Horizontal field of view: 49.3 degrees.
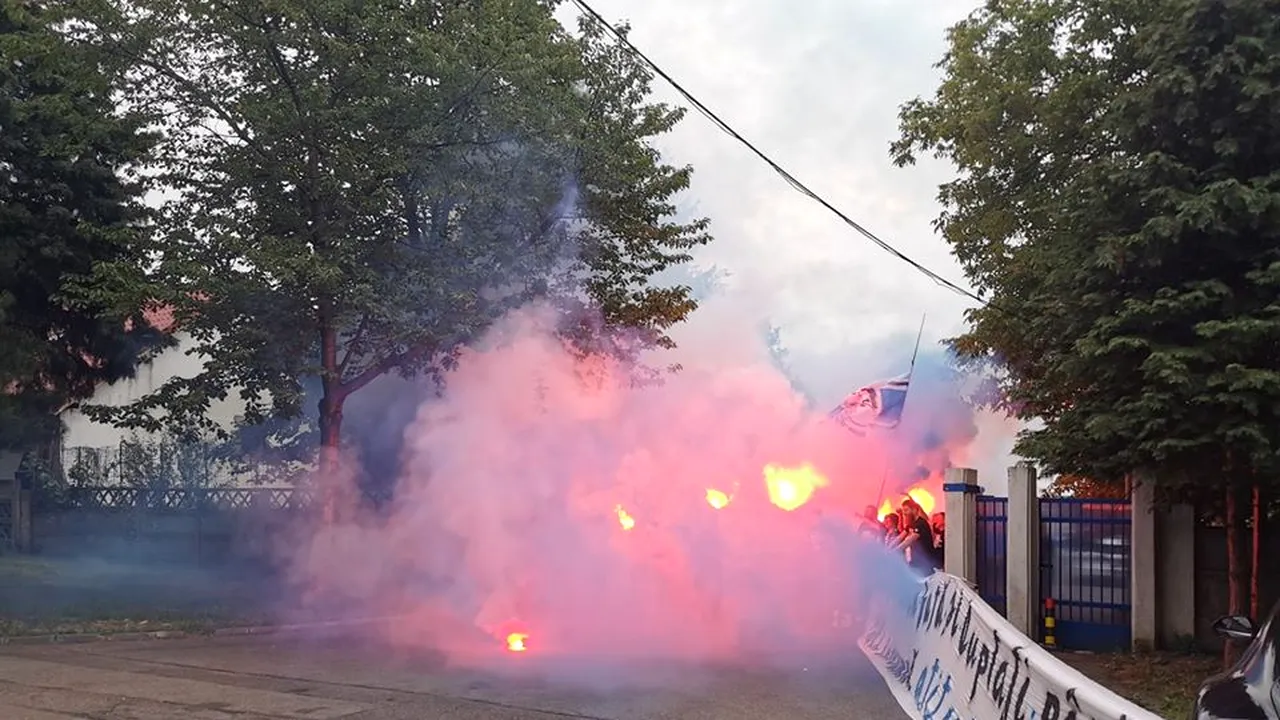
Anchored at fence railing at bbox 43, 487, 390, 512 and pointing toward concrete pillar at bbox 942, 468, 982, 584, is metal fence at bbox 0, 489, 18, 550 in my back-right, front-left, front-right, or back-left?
back-right

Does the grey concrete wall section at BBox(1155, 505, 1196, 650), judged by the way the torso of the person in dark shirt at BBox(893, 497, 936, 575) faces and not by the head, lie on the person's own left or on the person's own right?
on the person's own left

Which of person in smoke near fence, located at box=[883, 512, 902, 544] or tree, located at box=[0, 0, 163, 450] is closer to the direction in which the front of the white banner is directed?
the tree

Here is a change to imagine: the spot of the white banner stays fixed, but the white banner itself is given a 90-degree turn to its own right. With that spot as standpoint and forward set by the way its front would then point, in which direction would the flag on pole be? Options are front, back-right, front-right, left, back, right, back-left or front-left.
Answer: front-right

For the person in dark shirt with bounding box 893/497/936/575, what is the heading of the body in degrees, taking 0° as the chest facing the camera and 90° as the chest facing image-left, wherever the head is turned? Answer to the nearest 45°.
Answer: approximately 45°

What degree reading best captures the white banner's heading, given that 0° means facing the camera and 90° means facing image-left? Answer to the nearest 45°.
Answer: approximately 45°

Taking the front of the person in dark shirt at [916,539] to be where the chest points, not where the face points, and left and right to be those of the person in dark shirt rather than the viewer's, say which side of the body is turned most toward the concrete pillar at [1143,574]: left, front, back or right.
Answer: left

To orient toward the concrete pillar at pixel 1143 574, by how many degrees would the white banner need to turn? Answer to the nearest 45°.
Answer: approximately 135° to its right

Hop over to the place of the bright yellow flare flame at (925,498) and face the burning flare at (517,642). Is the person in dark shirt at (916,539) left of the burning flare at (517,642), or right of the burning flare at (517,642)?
left
